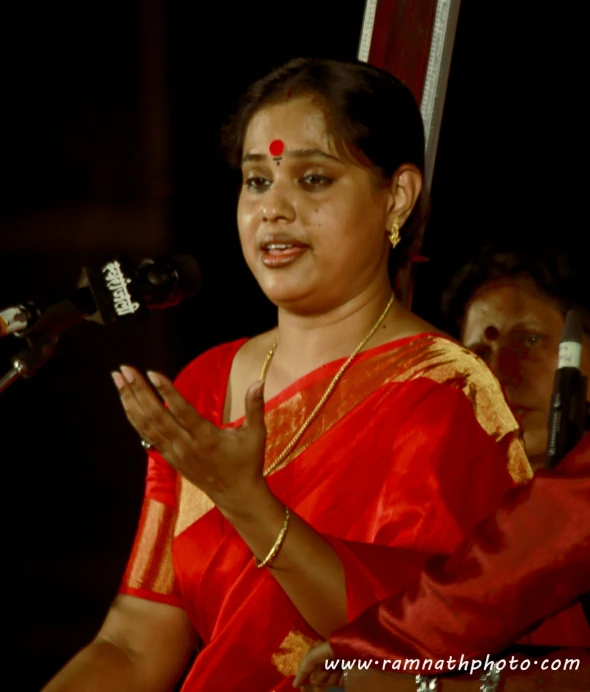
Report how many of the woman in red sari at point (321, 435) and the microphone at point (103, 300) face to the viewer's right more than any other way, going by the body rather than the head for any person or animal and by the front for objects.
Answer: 1

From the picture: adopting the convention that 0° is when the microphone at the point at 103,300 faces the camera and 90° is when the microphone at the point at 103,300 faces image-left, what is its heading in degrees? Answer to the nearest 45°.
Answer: approximately 270°

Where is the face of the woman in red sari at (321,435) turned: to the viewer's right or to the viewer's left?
to the viewer's left

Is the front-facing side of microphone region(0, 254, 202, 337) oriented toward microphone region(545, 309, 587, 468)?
yes

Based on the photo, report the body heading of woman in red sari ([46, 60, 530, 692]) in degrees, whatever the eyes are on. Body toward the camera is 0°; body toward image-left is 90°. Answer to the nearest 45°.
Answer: approximately 45°
